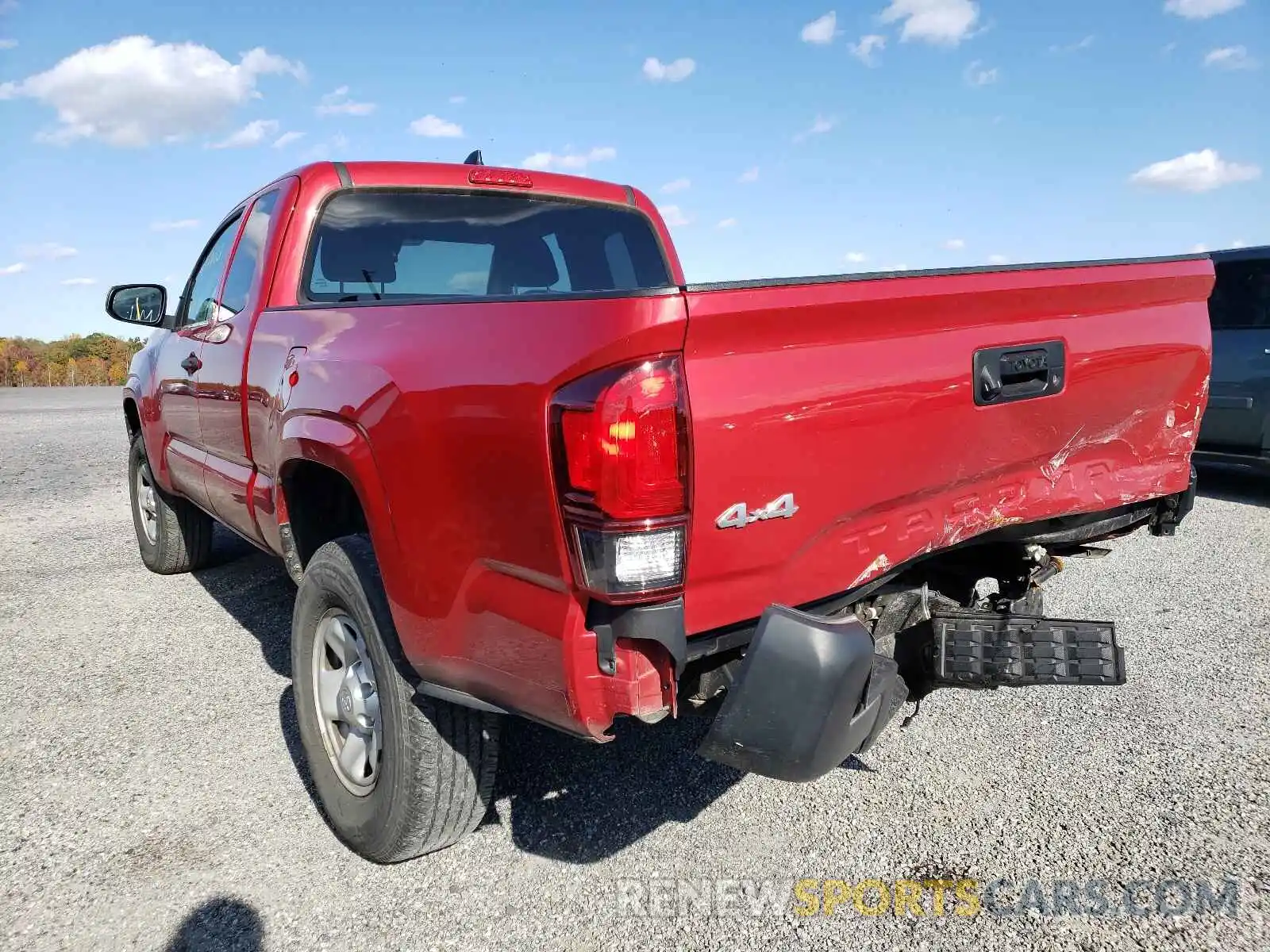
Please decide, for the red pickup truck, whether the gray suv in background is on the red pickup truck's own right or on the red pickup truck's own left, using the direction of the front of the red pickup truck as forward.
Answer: on the red pickup truck's own right

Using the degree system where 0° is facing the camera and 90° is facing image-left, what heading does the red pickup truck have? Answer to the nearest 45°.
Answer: approximately 135°
